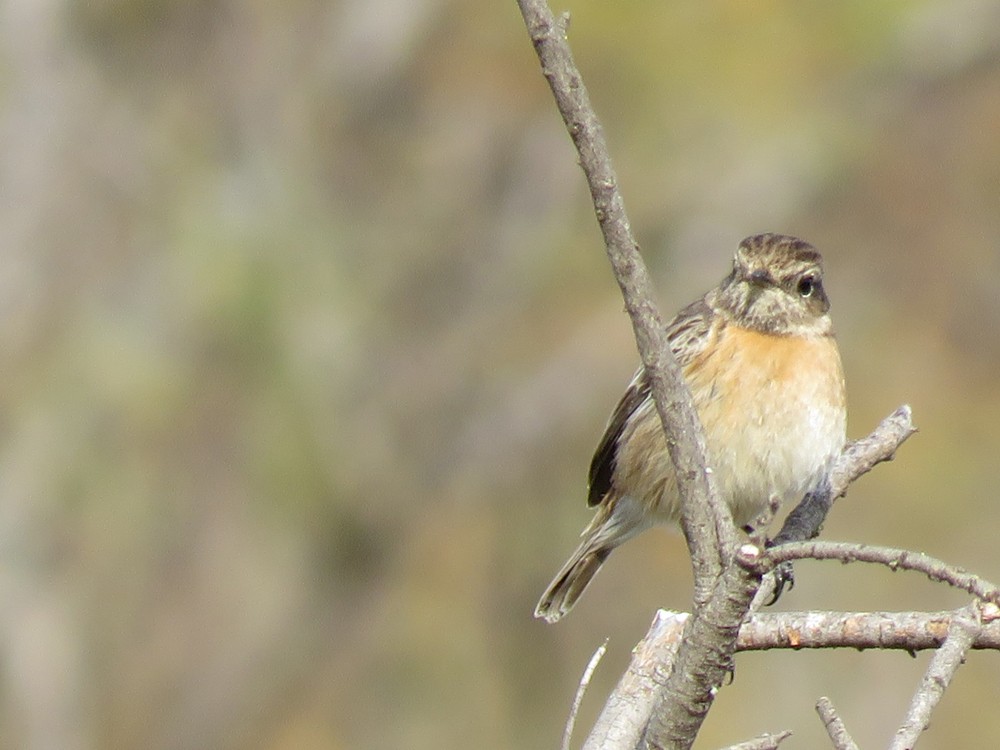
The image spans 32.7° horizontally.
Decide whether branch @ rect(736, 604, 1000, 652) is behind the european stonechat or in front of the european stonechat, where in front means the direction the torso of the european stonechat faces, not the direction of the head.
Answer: in front

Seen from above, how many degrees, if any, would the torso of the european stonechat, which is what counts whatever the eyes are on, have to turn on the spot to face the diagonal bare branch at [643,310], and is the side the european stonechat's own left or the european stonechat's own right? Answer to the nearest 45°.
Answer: approximately 45° to the european stonechat's own right

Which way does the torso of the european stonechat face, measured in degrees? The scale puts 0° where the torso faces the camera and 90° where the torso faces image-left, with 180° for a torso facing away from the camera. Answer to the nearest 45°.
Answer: approximately 315°

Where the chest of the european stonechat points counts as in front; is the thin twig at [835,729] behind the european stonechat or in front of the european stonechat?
in front
